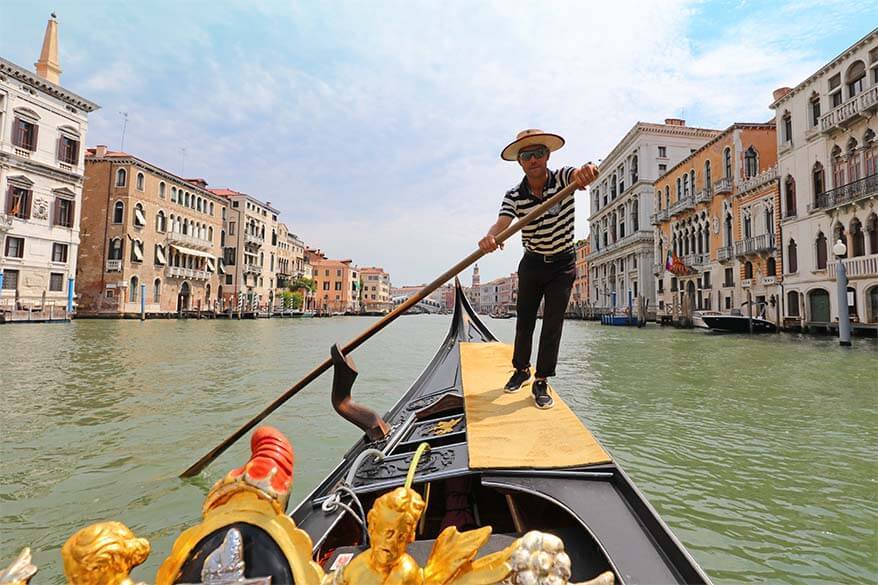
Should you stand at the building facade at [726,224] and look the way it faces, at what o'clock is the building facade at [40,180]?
the building facade at [40,180] is roughly at 12 o'clock from the building facade at [726,224].

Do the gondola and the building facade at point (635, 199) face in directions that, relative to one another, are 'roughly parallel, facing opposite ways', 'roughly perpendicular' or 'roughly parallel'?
roughly perpendicular

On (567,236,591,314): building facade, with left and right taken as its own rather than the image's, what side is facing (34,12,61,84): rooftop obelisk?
front

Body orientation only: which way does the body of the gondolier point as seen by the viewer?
toward the camera

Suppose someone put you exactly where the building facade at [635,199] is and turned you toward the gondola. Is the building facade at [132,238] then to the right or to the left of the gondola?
right

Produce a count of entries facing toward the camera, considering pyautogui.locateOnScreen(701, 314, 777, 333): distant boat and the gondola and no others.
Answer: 1

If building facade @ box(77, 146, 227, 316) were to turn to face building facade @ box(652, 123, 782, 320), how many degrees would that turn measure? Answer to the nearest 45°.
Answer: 0° — it already faces it

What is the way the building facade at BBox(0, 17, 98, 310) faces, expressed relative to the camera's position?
facing the viewer and to the right of the viewer

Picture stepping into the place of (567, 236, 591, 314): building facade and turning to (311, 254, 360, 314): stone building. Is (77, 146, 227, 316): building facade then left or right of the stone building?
left

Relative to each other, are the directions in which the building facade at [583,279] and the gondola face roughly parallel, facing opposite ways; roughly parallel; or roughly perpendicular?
roughly perpendicular

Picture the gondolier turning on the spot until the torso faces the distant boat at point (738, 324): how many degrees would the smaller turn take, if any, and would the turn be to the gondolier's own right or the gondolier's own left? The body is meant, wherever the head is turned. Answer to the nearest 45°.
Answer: approximately 135° to the gondolier's own left
